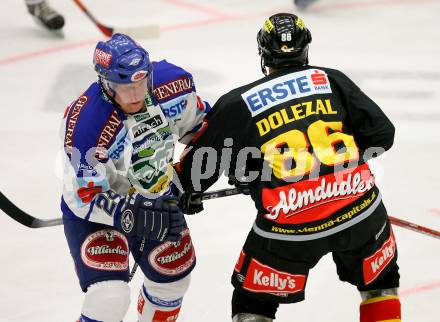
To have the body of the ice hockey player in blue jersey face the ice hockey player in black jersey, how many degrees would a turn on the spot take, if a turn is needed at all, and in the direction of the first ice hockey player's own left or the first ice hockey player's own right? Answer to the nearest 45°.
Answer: approximately 45° to the first ice hockey player's own left

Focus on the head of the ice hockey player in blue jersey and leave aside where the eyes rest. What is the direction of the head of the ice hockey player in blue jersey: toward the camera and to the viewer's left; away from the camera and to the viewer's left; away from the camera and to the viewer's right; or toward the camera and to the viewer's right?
toward the camera and to the viewer's right

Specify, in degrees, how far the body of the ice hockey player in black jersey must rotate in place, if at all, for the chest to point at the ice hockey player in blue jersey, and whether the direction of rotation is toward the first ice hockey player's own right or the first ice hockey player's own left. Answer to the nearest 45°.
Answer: approximately 90° to the first ice hockey player's own left

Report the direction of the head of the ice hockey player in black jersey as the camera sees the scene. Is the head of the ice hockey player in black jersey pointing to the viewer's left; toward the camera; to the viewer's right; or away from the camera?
away from the camera

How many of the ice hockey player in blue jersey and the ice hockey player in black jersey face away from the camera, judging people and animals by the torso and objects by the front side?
1

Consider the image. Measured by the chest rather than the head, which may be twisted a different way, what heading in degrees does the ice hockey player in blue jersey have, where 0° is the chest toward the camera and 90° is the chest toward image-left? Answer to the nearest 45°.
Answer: approximately 315°

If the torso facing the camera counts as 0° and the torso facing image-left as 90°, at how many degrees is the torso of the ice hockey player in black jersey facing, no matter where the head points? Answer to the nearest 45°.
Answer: approximately 180°

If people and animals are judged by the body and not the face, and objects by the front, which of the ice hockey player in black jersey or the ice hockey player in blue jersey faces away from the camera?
the ice hockey player in black jersey
